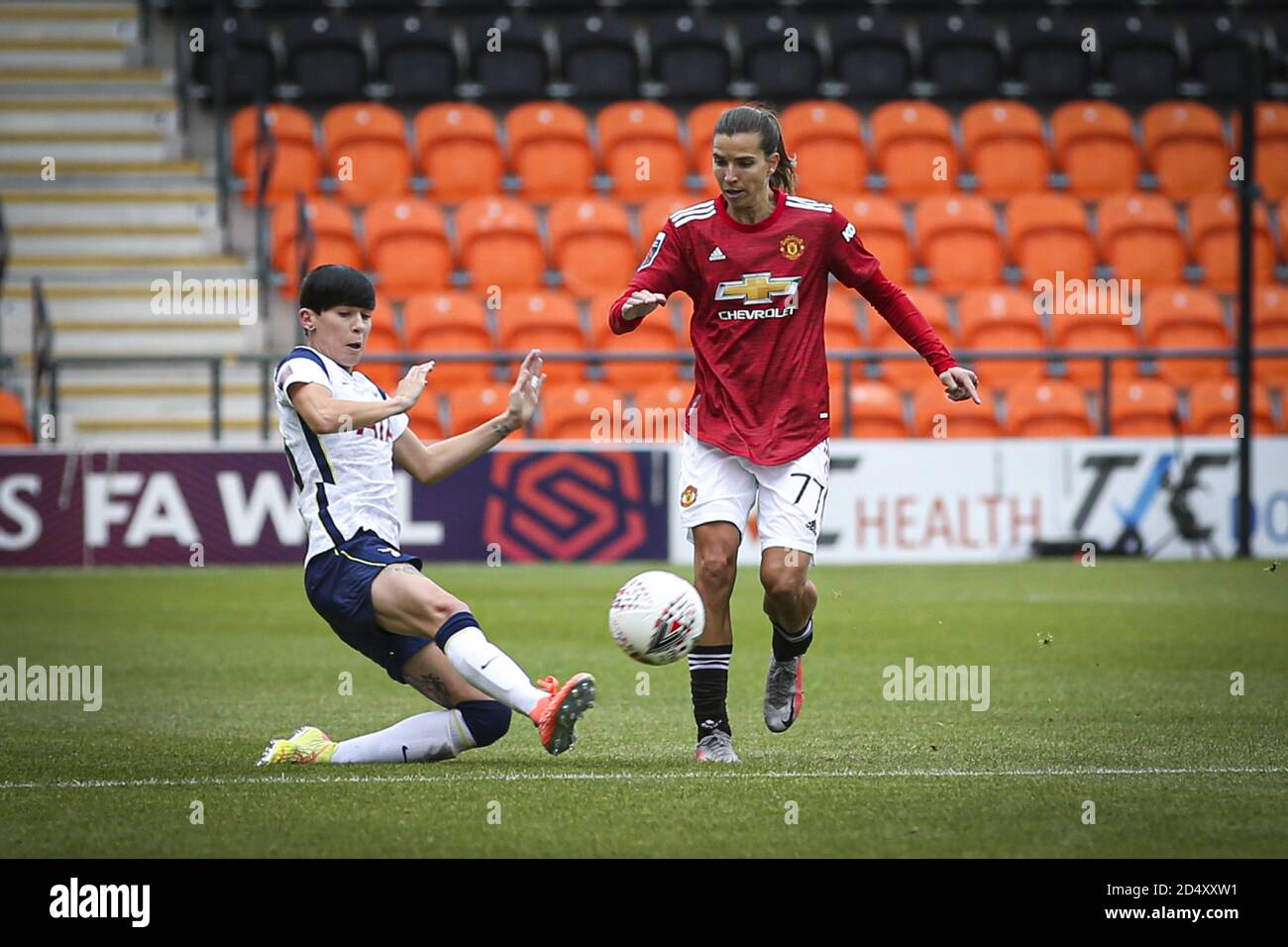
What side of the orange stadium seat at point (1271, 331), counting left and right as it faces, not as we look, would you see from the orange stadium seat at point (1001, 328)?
right

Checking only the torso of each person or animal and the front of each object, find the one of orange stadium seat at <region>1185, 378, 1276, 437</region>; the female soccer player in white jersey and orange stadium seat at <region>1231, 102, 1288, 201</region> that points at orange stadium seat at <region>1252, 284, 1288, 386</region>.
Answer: orange stadium seat at <region>1231, 102, 1288, 201</region>

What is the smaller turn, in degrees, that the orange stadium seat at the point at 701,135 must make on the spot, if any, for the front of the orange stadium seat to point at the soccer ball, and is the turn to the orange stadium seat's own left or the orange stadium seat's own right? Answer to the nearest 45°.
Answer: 0° — it already faces it

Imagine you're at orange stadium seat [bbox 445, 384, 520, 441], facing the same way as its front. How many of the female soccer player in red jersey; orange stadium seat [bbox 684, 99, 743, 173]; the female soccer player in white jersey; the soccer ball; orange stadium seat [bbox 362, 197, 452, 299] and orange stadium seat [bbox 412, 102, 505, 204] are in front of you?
3

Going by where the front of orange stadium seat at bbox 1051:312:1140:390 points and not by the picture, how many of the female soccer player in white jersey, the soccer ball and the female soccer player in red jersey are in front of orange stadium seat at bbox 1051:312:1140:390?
3

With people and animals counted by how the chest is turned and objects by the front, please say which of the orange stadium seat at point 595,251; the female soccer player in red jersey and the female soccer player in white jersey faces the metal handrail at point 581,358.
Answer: the orange stadium seat

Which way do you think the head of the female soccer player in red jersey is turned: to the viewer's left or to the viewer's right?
to the viewer's left

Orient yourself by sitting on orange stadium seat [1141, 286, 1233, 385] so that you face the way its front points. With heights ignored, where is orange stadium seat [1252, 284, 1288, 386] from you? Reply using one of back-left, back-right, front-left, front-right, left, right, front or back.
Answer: left

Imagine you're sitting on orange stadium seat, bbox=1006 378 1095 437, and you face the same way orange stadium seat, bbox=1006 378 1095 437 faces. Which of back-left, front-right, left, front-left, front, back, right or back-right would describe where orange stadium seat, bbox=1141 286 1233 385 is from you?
back-left

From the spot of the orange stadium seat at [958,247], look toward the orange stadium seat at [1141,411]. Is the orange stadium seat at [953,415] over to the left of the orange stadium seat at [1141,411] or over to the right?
right

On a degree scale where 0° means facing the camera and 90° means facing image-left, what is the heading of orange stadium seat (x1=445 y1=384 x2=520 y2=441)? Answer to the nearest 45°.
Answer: approximately 0°
